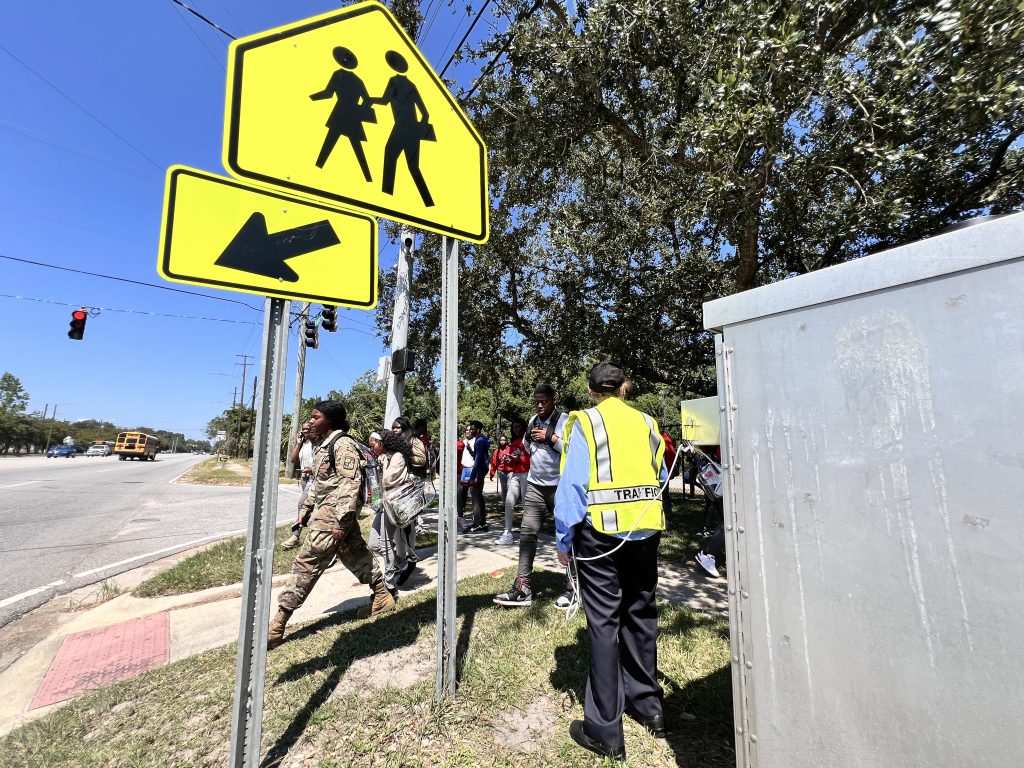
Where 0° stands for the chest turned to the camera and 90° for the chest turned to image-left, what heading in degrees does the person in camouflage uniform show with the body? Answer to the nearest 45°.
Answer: approximately 90°

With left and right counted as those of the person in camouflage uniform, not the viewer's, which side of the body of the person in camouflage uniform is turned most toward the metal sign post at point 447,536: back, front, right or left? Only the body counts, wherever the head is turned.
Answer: left

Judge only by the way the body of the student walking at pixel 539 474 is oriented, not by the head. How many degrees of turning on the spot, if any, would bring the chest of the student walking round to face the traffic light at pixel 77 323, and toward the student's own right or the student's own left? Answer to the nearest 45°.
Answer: approximately 90° to the student's own right

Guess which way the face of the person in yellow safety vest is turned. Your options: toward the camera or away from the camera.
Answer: away from the camera

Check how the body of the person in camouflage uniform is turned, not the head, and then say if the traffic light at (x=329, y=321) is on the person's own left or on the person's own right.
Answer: on the person's own right

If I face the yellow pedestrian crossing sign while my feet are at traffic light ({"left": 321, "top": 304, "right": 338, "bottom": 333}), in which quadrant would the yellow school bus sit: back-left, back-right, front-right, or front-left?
back-right

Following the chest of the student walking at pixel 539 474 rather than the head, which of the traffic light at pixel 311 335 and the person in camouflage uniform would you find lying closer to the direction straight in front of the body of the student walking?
the person in camouflage uniform

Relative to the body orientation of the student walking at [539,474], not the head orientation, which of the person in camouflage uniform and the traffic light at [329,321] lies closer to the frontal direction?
the person in camouflage uniform

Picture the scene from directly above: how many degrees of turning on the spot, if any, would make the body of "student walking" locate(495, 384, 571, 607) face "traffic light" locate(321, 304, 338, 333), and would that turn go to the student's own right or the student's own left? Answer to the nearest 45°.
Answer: approximately 90° to the student's own right

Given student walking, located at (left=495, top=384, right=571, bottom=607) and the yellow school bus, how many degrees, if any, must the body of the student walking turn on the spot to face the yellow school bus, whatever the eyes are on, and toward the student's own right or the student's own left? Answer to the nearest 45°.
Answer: approximately 90° to the student's own right

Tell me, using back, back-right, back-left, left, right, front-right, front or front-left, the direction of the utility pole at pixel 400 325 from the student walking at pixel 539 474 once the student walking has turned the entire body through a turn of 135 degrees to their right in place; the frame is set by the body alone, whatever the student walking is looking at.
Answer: front-left

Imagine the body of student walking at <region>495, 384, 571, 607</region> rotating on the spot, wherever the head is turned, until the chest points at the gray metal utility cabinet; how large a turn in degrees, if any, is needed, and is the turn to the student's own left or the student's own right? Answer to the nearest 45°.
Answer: approximately 45° to the student's own left
